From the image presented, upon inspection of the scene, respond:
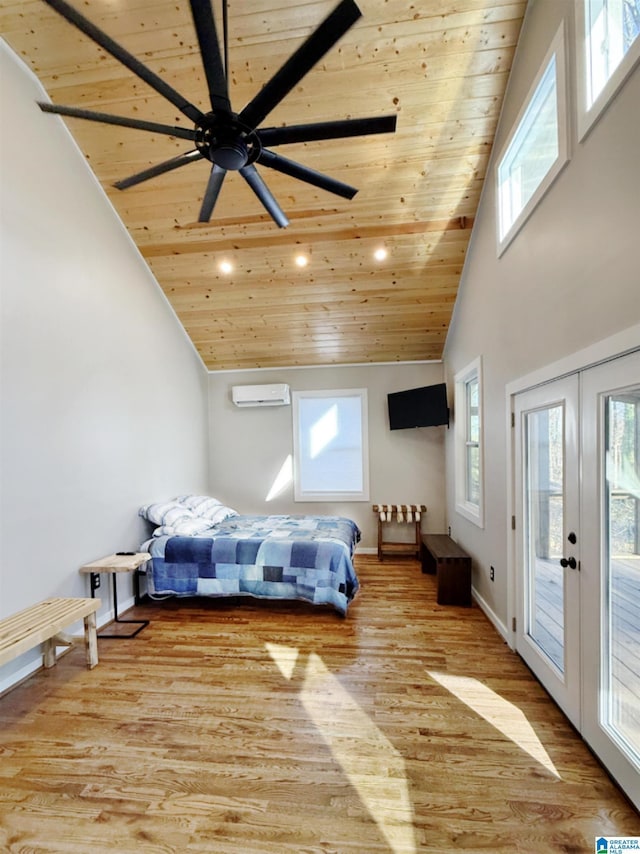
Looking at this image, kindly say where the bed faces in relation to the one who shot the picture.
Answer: facing to the right of the viewer

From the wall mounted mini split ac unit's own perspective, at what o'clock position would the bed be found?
The bed is roughly at 12 o'clock from the wall mounted mini split ac unit.

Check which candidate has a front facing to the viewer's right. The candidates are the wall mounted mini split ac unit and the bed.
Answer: the bed

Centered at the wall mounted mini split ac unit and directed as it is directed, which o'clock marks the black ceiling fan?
The black ceiling fan is roughly at 12 o'clock from the wall mounted mini split ac unit.

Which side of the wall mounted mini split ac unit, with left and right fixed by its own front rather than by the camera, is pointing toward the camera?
front

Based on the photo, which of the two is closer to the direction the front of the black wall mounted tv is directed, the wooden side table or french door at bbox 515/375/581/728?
the wooden side table

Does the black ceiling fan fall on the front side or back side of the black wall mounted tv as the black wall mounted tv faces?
on the front side

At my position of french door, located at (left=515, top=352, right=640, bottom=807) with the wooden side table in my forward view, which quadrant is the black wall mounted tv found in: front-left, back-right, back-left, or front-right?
front-right

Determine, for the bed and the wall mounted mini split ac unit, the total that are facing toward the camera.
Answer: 1

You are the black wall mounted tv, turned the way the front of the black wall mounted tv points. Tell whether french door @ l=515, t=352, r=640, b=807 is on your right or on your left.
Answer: on your left

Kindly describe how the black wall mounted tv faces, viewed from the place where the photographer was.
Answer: facing the viewer and to the left of the viewer

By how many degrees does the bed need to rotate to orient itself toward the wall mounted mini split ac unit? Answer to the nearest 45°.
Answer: approximately 90° to its left

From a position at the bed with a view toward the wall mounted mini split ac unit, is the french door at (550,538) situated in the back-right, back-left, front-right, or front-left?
back-right

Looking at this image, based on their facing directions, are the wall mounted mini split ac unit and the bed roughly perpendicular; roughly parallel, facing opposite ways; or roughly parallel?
roughly perpendicular

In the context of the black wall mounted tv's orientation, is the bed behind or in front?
in front

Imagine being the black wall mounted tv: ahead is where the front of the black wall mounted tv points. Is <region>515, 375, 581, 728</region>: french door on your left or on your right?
on your left
